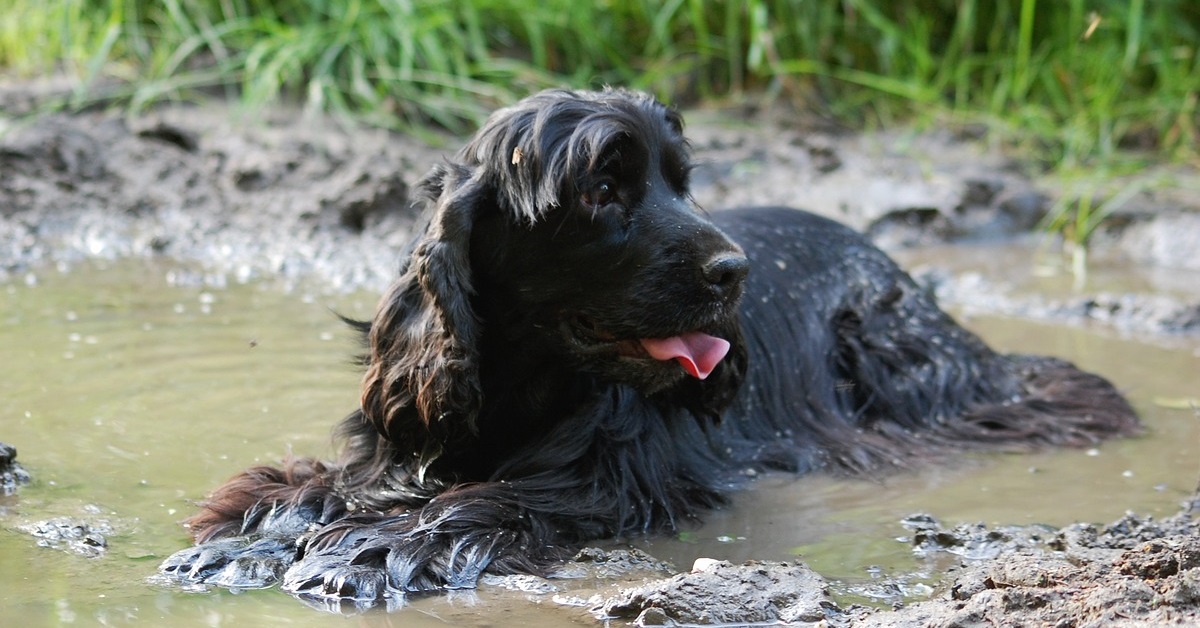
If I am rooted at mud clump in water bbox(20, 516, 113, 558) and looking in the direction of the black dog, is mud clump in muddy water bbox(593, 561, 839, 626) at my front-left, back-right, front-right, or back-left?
front-right

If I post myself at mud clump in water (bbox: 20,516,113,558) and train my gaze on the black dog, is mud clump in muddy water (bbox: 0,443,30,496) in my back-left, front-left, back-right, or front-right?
back-left

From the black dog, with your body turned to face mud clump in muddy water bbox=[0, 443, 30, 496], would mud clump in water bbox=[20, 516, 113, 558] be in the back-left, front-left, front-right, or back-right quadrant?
front-left

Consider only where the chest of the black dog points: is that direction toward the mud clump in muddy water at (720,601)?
no

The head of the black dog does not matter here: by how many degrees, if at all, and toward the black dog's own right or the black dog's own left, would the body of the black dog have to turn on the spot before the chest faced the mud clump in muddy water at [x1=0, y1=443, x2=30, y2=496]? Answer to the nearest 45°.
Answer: approximately 45° to the black dog's own right

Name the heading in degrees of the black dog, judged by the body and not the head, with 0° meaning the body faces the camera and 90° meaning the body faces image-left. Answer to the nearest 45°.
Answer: approximately 45°

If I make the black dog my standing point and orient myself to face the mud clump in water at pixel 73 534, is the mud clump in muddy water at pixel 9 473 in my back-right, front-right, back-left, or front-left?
front-right

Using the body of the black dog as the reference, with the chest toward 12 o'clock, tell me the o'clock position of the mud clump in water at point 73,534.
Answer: The mud clump in water is roughly at 1 o'clock from the black dog.
